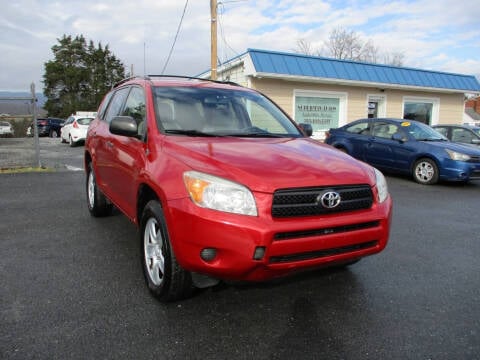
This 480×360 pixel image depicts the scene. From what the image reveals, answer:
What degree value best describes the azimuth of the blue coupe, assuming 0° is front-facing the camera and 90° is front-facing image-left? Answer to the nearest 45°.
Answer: approximately 315°

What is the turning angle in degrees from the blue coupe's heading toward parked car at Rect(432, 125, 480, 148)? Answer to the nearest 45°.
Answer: approximately 90° to its left

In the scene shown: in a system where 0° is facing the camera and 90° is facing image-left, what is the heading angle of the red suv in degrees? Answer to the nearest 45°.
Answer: approximately 315°

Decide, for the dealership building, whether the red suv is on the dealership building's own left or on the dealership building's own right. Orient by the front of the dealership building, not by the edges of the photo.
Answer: on the dealership building's own right

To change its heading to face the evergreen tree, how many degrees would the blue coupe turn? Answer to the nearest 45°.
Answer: approximately 180°

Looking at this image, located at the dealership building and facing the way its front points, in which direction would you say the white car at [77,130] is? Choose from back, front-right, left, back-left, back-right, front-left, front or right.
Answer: back-right

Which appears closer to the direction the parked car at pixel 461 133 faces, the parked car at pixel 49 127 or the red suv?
the red suv

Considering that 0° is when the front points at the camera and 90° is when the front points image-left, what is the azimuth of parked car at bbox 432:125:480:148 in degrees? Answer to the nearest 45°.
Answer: approximately 315°
